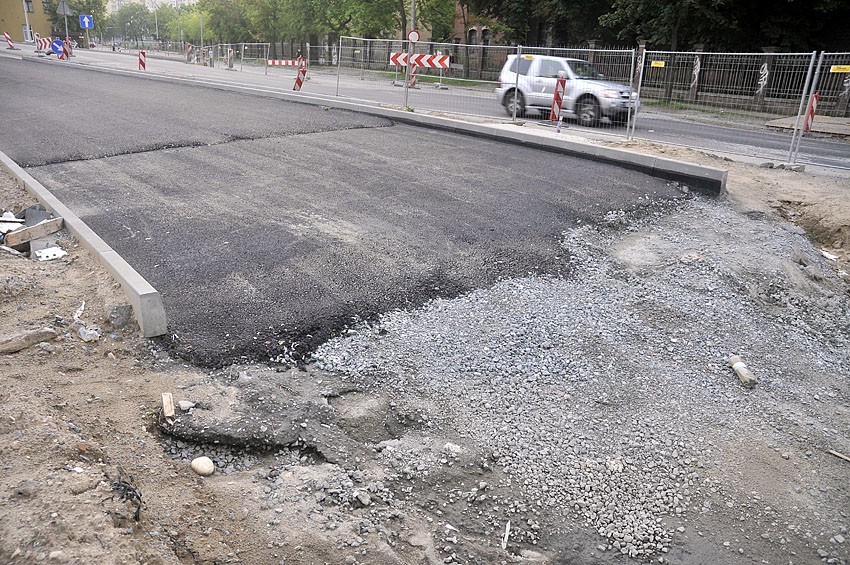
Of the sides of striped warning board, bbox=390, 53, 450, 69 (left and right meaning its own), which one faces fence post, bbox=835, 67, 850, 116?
left

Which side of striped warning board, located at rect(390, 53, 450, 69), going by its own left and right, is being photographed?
front

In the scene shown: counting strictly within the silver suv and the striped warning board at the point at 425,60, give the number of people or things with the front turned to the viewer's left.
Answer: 0

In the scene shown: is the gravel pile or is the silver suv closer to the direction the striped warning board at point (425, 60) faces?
the gravel pile

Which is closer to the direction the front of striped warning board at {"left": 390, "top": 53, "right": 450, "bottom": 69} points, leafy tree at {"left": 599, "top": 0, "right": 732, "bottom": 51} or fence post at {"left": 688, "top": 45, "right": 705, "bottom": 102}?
the fence post

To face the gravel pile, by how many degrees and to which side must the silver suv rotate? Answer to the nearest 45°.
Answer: approximately 45° to its right

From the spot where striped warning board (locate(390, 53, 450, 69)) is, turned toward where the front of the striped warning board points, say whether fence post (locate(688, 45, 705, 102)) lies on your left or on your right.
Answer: on your left

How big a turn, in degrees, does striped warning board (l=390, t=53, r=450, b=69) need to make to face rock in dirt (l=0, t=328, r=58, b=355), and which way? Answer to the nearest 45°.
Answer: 0° — it already faces it

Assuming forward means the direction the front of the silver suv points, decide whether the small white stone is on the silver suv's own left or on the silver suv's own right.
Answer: on the silver suv's own right

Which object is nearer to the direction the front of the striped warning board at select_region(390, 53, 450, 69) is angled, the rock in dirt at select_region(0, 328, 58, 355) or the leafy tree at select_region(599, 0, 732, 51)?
the rock in dirt

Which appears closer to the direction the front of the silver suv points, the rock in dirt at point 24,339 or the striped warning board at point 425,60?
the rock in dirt

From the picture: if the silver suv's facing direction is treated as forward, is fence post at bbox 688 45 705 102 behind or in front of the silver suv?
in front

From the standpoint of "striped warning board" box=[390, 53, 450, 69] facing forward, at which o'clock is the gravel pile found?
The gravel pile is roughly at 12 o'clock from the striped warning board.
